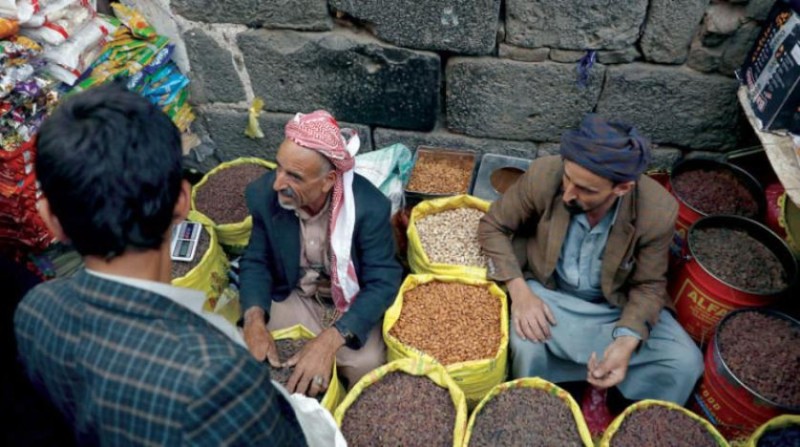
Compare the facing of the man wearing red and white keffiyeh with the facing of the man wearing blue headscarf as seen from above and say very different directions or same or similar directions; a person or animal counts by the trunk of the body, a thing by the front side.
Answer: same or similar directions

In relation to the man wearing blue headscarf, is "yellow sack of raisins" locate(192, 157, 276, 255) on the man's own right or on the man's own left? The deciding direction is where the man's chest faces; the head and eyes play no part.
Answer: on the man's own right

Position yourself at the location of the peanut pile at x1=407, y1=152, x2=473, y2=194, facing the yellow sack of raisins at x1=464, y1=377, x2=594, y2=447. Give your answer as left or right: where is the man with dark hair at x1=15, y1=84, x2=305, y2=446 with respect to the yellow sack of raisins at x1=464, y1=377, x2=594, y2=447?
right

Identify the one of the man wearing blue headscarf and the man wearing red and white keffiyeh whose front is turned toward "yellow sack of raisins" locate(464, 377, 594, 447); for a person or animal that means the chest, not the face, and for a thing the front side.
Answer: the man wearing blue headscarf

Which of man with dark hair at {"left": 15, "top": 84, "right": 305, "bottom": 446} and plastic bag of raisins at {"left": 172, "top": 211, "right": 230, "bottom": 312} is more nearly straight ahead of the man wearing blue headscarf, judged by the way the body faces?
the man with dark hair

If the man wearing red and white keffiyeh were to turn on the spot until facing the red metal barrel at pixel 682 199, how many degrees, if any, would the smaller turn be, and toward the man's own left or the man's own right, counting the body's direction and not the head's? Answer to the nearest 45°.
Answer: approximately 135° to the man's own left

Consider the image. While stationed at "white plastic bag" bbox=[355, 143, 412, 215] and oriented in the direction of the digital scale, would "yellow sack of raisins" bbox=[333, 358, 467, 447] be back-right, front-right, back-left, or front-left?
front-left

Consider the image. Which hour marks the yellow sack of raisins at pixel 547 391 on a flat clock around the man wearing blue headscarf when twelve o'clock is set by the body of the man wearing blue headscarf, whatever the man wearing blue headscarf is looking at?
The yellow sack of raisins is roughly at 12 o'clock from the man wearing blue headscarf.

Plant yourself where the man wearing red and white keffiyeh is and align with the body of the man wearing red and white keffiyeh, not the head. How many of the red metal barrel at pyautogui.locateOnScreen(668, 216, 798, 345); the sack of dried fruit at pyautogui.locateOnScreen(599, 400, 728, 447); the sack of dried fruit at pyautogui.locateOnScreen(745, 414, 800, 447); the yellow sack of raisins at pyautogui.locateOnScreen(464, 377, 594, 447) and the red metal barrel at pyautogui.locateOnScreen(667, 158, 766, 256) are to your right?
0

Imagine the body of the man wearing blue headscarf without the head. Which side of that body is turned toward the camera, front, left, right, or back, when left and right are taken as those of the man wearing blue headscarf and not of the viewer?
front

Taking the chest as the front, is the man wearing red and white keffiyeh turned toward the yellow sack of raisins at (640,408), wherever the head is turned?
no

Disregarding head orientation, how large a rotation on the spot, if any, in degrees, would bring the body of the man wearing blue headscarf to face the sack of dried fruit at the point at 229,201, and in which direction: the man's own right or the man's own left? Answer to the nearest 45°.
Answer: approximately 90° to the man's own right

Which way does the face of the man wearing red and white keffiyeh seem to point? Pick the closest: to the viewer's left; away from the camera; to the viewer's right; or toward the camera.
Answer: to the viewer's left

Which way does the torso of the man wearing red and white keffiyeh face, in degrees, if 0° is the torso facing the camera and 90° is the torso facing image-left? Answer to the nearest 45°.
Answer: approximately 45°

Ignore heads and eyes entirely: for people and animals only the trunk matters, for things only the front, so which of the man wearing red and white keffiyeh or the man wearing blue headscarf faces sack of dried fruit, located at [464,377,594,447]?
the man wearing blue headscarf

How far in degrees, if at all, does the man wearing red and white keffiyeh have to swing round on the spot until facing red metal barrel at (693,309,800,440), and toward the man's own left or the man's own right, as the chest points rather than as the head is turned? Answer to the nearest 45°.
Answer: approximately 135° to the man's own left

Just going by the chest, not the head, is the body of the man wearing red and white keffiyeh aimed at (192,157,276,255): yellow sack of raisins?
no
